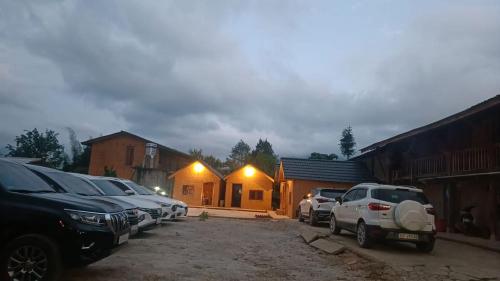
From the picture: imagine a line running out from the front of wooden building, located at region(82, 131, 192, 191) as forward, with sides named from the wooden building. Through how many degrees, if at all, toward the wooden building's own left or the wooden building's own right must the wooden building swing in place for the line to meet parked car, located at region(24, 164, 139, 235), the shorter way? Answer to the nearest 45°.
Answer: approximately 45° to the wooden building's own right

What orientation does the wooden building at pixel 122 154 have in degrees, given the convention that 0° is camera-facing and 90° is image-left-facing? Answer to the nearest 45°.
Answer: approximately 315°

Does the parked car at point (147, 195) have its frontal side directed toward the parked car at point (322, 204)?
no

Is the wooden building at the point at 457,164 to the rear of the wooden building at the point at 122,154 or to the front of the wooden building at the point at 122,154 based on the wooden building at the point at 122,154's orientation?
to the front

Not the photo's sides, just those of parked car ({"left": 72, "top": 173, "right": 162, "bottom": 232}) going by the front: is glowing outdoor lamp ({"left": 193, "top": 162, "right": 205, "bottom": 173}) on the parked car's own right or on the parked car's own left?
on the parked car's own left

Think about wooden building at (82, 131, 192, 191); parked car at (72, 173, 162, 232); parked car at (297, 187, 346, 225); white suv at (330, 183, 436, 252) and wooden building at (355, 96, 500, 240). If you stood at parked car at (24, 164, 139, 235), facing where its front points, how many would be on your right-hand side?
0

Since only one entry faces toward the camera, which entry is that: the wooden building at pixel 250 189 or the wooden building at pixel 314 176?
the wooden building at pixel 250 189

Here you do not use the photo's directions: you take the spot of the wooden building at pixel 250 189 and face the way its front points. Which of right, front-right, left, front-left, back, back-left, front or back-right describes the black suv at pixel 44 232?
front

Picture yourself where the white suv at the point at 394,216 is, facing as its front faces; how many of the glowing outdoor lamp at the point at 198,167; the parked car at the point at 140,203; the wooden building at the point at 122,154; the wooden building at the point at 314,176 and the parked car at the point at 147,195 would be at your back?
0

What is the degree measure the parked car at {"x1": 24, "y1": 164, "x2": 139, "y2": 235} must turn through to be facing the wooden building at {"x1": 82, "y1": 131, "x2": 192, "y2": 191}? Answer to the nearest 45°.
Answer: approximately 135° to its left

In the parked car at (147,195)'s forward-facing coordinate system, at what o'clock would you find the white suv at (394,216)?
The white suv is roughly at 12 o'clock from the parked car.

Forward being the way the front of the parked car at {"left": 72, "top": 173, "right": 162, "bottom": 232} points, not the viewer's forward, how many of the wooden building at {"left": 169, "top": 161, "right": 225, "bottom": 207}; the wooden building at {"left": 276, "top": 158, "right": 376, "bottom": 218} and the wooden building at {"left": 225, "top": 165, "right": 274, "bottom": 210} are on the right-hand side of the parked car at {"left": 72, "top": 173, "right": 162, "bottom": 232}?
0

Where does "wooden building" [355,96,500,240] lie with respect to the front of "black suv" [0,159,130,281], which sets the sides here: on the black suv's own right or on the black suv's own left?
on the black suv's own left

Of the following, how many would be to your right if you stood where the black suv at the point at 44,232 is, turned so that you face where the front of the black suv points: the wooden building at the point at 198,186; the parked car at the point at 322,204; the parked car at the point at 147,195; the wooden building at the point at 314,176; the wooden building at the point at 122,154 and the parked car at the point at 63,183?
0

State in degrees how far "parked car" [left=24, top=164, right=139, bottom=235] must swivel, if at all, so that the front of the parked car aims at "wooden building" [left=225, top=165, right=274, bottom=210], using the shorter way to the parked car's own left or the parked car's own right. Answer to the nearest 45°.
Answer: approximately 90° to the parked car's own left

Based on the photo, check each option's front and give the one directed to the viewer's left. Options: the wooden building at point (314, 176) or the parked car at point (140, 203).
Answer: the wooden building

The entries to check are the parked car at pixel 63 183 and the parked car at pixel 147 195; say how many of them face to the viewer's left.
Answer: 0

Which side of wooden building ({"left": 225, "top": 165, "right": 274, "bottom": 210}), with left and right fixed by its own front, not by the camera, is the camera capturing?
front

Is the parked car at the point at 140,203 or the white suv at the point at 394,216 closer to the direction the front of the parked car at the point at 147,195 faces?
the white suv

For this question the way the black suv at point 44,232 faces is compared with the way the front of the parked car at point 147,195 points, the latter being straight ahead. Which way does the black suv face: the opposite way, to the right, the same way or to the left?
the same way

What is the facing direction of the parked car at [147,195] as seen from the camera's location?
facing the viewer and to the right of the viewer
